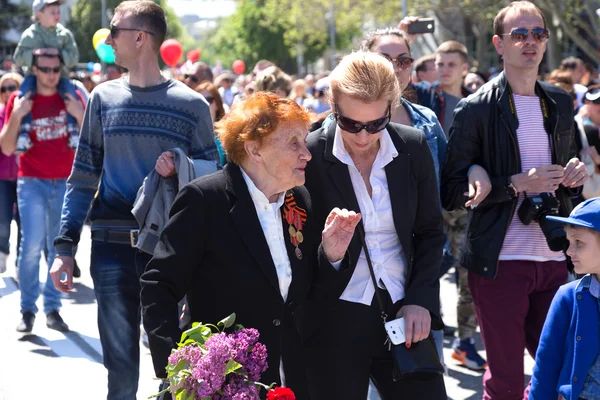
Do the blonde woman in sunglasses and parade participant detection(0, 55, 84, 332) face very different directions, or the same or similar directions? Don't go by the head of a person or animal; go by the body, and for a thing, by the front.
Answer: same or similar directions

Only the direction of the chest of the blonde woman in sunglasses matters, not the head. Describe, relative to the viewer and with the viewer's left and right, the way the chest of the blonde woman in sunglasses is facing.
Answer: facing the viewer

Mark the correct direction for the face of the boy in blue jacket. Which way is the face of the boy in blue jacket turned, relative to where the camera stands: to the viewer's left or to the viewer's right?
to the viewer's left

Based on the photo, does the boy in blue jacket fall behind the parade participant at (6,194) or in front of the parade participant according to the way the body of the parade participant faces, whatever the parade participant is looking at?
in front

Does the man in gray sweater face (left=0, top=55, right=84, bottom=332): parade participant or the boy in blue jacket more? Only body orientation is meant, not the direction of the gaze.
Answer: the boy in blue jacket

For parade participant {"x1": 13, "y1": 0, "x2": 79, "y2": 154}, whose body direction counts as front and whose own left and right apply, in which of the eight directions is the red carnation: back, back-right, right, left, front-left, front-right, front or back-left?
front

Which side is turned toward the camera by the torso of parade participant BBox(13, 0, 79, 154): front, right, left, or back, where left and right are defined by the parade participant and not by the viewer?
front

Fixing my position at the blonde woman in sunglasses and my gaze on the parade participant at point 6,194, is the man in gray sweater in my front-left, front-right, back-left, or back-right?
front-left

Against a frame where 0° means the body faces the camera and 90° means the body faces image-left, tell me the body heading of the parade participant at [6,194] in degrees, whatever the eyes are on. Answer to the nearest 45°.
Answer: approximately 0°

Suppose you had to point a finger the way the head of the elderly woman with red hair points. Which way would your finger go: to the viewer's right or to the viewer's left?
to the viewer's right

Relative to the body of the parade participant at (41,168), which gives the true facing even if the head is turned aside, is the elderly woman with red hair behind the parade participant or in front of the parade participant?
in front

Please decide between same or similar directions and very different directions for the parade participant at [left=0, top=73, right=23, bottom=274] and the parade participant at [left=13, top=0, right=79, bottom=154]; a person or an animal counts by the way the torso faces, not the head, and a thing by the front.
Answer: same or similar directions

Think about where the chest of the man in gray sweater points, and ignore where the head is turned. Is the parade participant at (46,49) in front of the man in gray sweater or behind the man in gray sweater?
behind

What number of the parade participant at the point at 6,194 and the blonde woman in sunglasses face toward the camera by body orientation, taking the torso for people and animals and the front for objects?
2

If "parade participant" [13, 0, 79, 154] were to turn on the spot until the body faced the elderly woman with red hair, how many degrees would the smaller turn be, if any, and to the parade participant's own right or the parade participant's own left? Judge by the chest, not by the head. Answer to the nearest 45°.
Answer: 0° — they already face them

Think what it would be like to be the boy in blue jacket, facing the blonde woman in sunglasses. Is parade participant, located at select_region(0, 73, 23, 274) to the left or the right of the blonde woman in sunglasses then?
right

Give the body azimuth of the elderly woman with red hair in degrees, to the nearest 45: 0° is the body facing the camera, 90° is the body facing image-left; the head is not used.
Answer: approximately 315°
